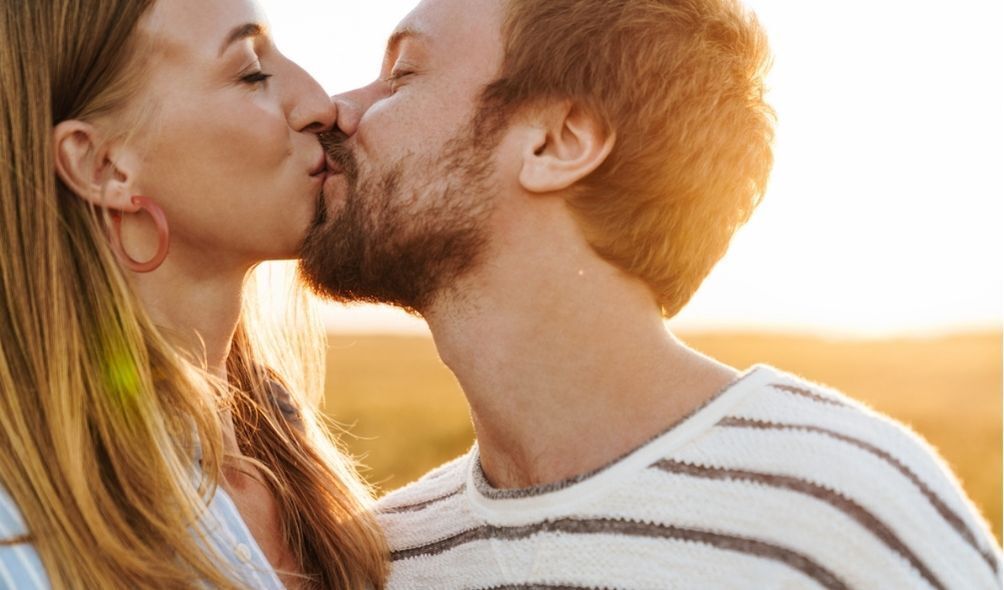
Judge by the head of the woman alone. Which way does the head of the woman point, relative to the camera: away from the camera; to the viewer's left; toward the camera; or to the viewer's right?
to the viewer's right

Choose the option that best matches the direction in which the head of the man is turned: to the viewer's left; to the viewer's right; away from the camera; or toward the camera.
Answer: to the viewer's left
